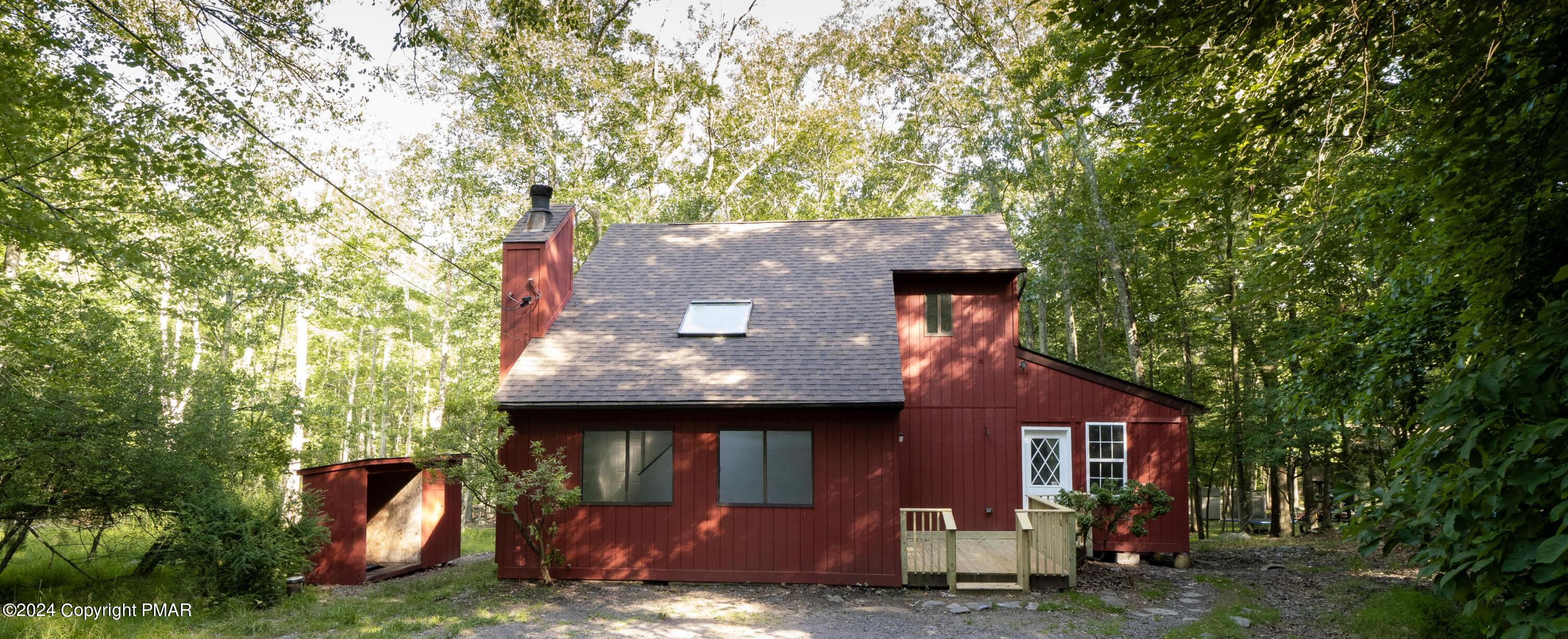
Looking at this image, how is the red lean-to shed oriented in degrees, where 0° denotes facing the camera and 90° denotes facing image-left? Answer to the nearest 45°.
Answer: approximately 315°

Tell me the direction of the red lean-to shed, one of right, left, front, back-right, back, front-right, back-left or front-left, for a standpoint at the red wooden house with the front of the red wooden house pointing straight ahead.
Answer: right

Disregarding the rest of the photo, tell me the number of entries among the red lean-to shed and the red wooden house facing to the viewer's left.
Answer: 0
